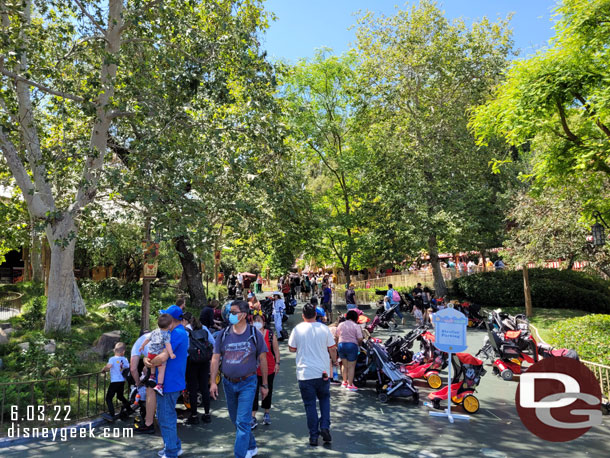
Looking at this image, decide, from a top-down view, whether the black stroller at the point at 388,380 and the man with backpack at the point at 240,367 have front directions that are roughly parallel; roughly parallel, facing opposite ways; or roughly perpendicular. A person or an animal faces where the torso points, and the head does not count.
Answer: roughly perpendicular

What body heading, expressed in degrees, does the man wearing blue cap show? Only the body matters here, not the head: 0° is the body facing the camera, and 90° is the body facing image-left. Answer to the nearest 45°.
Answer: approximately 90°

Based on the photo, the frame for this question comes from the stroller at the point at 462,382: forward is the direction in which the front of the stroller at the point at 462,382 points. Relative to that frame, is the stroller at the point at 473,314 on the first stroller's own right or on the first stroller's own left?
on the first stroller's own right

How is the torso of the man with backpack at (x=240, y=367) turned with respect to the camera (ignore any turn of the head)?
toward the camera

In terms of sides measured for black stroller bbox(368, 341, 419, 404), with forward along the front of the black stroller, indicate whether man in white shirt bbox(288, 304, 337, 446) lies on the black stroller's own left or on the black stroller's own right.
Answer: on the black stroller's own right

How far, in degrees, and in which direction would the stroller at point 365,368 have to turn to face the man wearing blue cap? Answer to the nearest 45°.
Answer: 0° — it already faces them

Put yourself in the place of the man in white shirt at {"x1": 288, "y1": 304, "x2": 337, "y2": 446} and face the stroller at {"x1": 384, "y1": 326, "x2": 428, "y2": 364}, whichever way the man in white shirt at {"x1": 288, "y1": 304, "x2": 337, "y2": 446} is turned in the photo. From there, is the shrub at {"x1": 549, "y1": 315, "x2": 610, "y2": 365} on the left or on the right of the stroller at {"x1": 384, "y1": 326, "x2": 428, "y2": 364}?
right

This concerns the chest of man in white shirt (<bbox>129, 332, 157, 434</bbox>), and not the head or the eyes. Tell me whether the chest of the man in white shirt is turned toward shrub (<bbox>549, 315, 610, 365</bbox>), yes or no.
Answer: no

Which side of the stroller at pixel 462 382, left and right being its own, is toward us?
left

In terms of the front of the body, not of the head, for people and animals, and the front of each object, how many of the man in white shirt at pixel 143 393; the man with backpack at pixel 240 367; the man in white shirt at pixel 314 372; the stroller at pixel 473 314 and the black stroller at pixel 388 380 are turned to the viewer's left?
1

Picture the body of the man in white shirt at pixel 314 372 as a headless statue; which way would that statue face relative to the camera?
away from the camera
